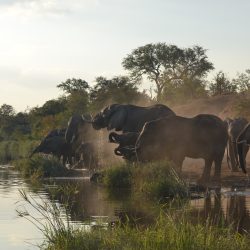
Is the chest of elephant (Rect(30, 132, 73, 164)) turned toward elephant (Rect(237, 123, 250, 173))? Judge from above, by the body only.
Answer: no

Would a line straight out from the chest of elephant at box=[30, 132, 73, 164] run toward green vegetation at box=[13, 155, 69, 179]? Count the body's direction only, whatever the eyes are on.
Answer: no

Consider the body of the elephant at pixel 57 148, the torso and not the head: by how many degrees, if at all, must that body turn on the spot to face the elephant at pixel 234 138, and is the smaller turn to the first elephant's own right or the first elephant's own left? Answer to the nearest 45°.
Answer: approximately 135° to the first elephant's own left

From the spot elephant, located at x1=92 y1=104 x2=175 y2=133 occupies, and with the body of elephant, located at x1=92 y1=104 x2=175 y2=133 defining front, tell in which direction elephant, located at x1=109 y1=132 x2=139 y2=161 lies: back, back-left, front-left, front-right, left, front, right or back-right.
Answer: left

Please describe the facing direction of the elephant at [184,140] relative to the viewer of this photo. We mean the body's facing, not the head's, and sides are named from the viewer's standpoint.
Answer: facing to the left of the viewer

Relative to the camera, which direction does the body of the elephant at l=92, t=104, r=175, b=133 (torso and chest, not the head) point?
to the viewer's left

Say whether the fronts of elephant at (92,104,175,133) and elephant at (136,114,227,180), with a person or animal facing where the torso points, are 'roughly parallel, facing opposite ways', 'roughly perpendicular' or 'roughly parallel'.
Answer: roughly parallel

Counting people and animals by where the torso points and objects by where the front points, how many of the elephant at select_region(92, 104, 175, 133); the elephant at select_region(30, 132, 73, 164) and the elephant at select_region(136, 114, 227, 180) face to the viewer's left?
3

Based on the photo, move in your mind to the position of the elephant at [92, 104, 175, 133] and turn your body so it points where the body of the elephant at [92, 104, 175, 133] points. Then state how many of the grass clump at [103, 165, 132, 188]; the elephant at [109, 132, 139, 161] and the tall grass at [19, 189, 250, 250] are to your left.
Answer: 3

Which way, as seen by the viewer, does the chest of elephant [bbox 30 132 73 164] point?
to the viewer's left

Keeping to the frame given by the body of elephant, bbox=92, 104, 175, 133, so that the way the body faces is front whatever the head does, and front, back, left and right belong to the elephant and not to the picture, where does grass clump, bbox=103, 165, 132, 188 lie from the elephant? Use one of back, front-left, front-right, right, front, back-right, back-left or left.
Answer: left

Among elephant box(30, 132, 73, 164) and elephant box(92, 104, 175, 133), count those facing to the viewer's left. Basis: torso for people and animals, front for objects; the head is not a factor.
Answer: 2

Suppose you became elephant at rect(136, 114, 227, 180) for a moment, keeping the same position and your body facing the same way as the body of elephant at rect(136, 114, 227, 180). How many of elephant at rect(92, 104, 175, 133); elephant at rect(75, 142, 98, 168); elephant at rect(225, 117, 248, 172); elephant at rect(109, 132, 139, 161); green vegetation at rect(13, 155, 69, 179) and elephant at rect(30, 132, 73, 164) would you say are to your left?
0

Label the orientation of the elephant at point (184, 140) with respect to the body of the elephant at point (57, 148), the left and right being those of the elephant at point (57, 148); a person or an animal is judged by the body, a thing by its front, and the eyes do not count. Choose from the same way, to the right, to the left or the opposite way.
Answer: the same way
